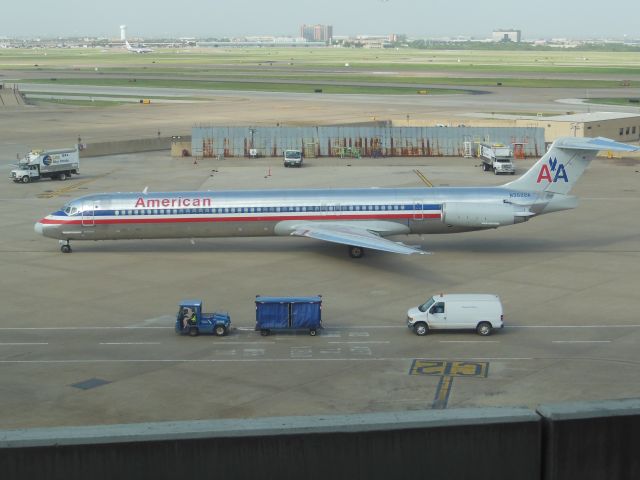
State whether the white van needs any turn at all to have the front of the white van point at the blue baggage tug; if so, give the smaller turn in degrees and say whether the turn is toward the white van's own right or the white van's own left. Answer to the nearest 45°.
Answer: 0° — it already faces it

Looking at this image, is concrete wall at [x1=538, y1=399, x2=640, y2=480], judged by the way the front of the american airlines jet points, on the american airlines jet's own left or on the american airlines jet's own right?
on the american airlines jet's own left

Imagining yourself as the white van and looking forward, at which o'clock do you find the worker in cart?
The worker in cart is roughly at 12 o'clock from the white van.

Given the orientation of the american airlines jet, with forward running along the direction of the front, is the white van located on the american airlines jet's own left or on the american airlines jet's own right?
on the american airlines jet's own left

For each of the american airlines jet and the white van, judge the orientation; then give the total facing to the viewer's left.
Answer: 2

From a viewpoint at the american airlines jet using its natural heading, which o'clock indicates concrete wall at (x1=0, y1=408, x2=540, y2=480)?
The concrete wall is roughly at 9 o'clock from the american airlines jet.

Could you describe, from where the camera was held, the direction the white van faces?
facing to the left of the viewer

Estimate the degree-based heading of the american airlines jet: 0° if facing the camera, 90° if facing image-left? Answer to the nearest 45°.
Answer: approximately 90°
